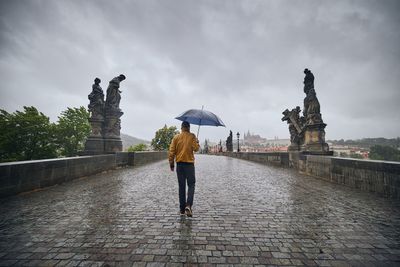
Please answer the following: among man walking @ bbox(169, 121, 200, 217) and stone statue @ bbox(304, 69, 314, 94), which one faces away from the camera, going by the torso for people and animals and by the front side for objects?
the man walking

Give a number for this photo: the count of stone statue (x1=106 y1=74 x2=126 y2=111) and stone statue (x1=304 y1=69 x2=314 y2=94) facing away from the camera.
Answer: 0

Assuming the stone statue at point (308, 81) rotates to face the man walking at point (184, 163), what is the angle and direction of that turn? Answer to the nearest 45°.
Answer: approximately 90° to its left

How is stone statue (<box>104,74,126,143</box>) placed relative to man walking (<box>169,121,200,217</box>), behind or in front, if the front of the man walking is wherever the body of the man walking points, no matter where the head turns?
in front

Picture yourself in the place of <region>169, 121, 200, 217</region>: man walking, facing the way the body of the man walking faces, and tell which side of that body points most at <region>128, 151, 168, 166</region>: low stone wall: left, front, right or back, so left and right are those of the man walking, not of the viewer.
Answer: front

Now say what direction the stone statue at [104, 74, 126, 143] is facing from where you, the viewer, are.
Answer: facing to the right of the viewer

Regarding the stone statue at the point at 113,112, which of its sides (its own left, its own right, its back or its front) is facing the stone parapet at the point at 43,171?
right

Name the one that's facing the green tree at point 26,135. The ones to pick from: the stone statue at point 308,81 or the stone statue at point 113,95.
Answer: the stone statue at point 308,81

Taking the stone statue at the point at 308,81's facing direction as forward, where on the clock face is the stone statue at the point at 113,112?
the stone statue at the point at 113,112 is roughly at 11 o'clock from the stone statue at the point at 308,81.

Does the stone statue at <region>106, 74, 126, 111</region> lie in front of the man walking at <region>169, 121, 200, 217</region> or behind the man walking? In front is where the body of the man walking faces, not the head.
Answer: in front

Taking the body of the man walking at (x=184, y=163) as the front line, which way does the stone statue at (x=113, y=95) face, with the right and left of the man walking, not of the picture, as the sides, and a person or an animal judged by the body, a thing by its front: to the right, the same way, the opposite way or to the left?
to the right

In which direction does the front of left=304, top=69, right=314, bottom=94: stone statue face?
to the viewer's left

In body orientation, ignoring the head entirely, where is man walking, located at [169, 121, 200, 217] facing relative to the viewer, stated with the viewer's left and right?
facing away from the viewer

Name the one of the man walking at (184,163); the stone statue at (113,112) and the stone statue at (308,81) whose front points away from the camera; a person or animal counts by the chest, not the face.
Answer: the man walking

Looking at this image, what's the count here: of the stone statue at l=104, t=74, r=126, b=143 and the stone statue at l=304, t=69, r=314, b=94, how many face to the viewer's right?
1
